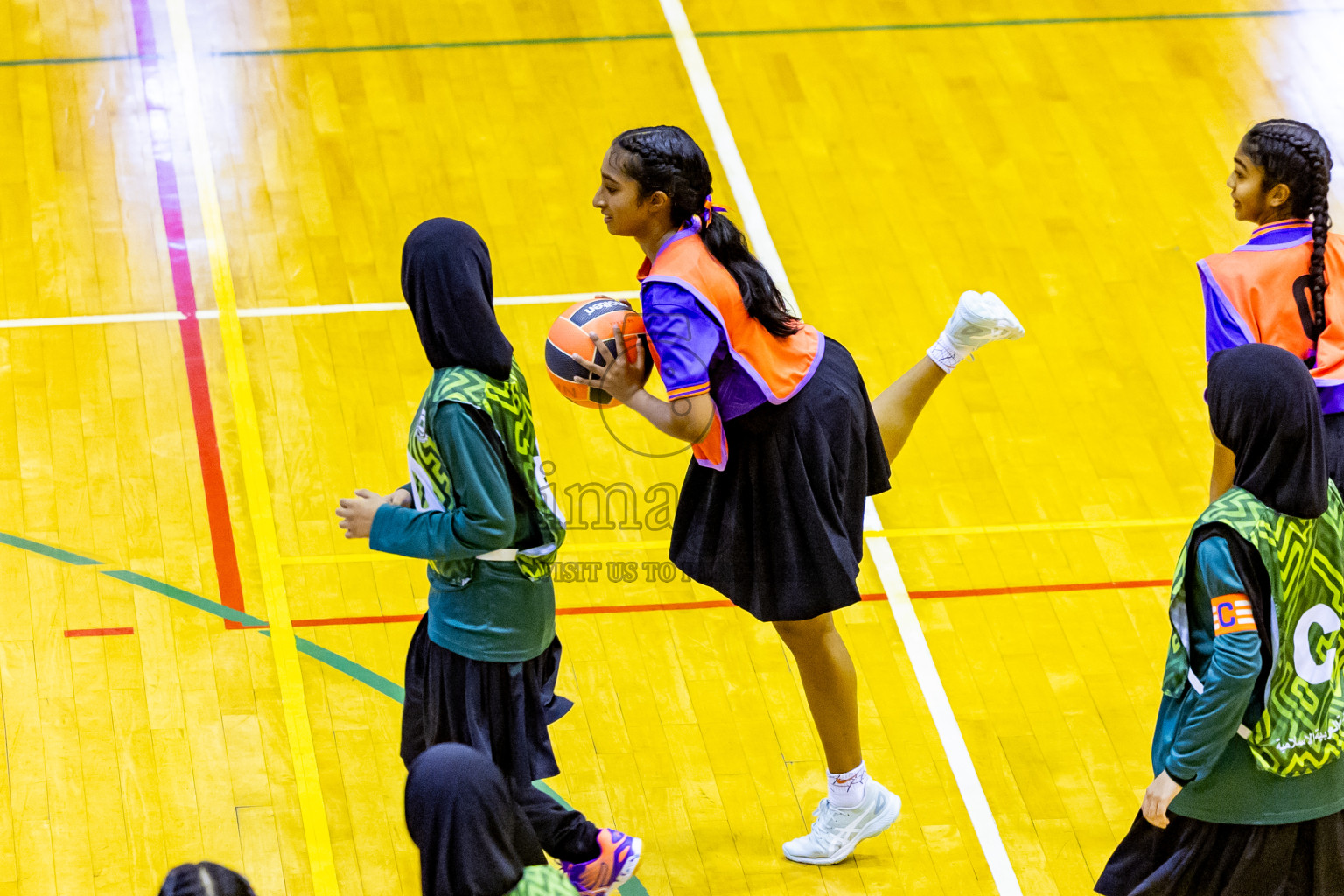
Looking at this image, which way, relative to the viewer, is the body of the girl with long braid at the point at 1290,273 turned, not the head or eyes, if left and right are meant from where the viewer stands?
facing away from the viewer and to the left of the viewer

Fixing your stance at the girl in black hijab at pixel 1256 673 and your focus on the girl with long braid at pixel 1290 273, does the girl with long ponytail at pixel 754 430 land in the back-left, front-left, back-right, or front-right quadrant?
front-left

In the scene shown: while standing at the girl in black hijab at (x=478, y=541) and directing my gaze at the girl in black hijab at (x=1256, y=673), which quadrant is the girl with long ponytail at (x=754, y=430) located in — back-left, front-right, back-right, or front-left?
front-left

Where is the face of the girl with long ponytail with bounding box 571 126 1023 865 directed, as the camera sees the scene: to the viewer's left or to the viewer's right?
to the viewer's left

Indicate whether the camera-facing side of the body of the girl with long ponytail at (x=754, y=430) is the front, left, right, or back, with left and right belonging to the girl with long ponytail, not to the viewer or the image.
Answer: left

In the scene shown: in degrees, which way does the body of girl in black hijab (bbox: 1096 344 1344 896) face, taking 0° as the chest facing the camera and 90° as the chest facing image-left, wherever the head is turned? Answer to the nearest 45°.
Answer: approximately 135°

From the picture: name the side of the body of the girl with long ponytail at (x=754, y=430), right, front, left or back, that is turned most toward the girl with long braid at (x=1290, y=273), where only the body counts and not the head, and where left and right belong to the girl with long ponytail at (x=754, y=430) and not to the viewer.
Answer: back

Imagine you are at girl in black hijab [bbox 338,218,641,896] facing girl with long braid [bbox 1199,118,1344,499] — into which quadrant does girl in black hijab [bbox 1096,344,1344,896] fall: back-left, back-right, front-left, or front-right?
front-right

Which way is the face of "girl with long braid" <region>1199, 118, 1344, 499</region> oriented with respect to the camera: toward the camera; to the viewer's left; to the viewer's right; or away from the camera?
to the viewer's left

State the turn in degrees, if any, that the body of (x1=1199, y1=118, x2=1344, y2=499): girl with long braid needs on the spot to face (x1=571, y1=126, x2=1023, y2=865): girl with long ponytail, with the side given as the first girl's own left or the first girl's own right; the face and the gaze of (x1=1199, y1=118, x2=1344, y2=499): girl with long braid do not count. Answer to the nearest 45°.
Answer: approximately 90° to the first girl's own left
